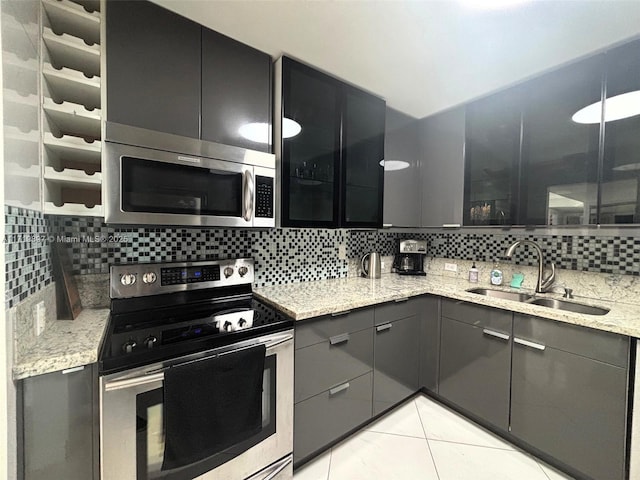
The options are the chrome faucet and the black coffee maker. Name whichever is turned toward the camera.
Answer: the black coffee maker

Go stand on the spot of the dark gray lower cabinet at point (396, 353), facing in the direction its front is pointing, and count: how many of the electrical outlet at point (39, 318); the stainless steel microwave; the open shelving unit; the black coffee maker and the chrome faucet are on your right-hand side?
3

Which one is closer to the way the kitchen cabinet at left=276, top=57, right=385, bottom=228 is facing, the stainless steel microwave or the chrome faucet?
the chrome faucet

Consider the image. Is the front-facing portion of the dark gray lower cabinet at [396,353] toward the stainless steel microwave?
no

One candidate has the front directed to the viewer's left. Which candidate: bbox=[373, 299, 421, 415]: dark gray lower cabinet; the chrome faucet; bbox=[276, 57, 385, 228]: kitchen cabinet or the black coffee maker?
the chrome faucet

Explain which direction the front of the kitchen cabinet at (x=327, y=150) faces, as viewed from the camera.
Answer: facing the viewer and to the right of the viewer

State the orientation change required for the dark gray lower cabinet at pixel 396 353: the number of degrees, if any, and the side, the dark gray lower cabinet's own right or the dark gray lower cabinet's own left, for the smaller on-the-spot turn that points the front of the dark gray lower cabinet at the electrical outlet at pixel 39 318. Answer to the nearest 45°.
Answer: approximately 90° to the dark gray lower cabinet's own right

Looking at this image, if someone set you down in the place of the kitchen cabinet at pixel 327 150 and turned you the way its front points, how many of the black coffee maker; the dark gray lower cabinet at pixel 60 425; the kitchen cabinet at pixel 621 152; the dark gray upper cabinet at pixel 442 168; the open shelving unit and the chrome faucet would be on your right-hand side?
2

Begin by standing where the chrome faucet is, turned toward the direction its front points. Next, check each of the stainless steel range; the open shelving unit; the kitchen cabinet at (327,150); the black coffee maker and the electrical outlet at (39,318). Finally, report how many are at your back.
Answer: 0

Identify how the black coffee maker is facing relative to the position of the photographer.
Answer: facing the viewer

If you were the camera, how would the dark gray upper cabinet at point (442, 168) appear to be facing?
facing the viewer and to the left of the viewer

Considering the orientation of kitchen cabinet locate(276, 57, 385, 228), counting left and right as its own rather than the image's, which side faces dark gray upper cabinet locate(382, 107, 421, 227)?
left

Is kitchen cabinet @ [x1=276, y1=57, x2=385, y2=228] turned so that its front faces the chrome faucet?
no
